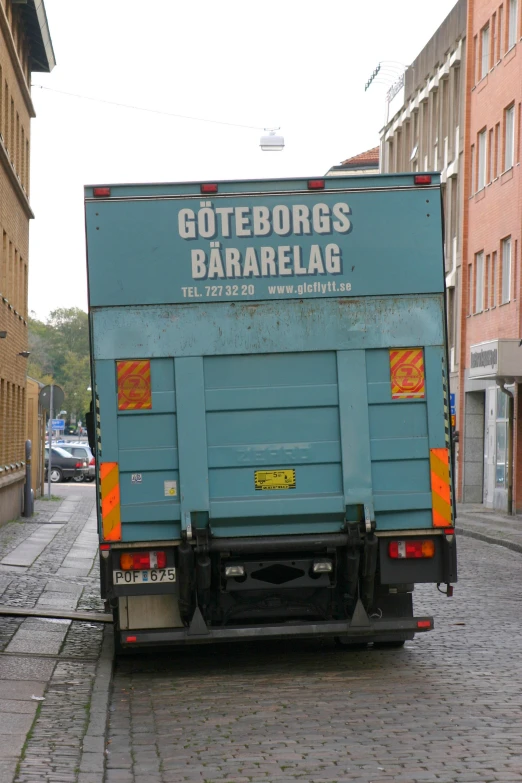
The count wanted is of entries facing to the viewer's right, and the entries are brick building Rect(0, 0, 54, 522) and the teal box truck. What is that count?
1

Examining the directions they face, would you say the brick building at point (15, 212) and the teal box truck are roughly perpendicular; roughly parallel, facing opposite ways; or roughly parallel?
roughly perpendicular

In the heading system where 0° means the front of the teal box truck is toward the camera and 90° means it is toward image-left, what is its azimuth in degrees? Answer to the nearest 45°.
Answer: approximately 180°

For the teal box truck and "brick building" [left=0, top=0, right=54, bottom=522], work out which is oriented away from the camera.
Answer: the teal box truck

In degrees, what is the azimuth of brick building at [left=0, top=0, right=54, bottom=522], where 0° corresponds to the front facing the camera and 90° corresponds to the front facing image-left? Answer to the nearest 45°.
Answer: approximately 270°
